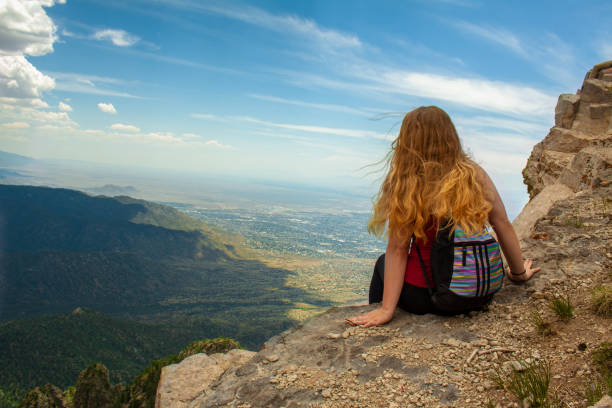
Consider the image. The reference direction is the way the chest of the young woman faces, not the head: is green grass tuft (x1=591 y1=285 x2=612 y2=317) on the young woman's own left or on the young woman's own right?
on the young woman's own right

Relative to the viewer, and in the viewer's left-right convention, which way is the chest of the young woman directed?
facing away from the viewer and to the left of the viewer

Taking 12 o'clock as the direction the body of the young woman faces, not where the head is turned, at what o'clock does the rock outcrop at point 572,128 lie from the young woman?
The rock outcrop is roughly at 2 o'clock from the young woman.

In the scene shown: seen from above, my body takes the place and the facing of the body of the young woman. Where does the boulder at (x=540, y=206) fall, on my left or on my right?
on my right

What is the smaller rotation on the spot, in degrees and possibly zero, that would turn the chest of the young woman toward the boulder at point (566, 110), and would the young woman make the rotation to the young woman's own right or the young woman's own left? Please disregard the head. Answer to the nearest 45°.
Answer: approximately 45° to the young woman's own right
